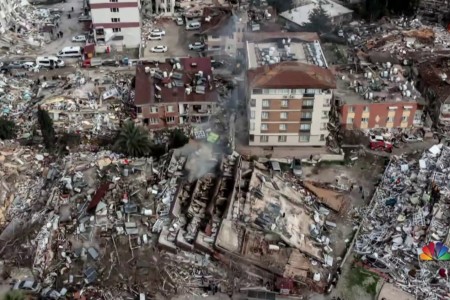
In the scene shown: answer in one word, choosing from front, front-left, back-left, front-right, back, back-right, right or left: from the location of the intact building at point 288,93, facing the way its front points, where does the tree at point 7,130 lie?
right

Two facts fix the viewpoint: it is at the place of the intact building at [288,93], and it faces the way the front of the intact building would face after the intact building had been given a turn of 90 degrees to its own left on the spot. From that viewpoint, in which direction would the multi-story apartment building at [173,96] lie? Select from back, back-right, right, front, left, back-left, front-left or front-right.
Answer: back

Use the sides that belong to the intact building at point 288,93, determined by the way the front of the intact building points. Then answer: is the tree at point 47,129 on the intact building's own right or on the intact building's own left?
on the intact building's own right

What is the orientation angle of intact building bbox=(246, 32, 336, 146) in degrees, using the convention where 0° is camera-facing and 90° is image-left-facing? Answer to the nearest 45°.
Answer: approximately 0°

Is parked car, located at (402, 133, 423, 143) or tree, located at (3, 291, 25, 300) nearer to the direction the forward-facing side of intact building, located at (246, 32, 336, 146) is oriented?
the tree

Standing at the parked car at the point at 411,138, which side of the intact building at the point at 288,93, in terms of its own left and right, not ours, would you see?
left

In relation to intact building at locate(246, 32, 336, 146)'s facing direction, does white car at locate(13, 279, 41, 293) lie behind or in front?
in front

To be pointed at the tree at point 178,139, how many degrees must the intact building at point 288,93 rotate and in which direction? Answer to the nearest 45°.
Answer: approximately 90° to its right

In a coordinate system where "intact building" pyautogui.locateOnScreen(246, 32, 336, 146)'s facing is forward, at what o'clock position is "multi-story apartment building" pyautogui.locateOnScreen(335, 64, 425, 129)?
The multi-story apartment building is roughly at 8 o'clock from the intact building.

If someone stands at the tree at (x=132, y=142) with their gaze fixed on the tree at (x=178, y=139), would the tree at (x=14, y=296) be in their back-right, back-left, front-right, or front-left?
back-right

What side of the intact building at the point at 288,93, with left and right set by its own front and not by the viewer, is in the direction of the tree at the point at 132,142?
right

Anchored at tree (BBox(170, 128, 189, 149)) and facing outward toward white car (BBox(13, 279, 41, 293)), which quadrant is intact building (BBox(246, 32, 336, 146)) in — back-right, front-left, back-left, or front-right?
back-left
